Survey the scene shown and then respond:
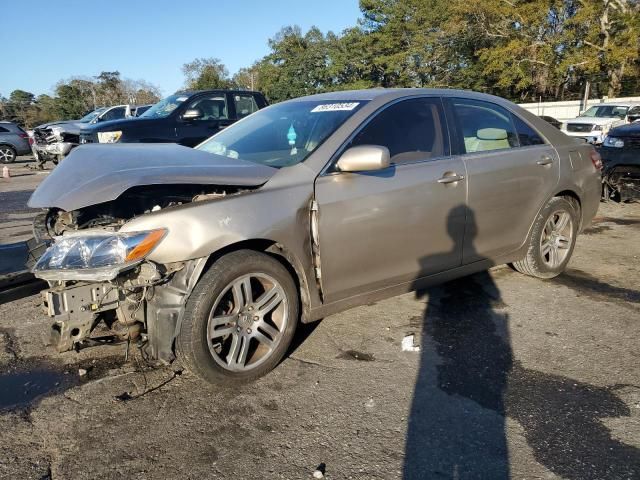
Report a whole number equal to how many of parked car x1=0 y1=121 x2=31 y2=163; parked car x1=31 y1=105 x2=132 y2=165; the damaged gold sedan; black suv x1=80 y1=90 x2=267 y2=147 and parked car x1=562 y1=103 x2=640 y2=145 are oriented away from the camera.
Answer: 0

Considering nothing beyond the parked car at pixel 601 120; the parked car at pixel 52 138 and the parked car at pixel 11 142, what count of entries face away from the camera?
0

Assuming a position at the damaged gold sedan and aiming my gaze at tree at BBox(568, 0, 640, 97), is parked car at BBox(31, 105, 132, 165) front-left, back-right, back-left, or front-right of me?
front-left

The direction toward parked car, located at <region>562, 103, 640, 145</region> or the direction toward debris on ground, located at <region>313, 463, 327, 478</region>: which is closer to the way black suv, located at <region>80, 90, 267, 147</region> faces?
the debris on ground

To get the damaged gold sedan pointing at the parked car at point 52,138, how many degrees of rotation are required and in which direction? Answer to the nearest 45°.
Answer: approximately 90° to its right

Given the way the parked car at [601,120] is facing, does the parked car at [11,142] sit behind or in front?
in front

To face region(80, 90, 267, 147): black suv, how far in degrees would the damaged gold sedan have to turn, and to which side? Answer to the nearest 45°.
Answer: approximately 135° to its right

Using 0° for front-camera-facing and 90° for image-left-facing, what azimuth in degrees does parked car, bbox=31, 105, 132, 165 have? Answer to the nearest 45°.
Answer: approximately 45°

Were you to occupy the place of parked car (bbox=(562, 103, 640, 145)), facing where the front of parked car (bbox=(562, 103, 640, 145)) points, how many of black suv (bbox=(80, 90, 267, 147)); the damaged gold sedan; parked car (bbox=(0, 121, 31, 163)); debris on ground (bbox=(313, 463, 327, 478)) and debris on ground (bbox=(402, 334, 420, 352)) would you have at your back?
0

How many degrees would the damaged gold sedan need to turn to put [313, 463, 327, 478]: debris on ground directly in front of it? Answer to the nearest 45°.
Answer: approximately 45° to its left

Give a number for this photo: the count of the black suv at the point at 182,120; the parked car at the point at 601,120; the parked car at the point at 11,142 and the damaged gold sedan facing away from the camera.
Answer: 0

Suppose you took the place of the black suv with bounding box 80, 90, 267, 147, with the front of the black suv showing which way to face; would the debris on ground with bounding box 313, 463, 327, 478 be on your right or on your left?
on your left

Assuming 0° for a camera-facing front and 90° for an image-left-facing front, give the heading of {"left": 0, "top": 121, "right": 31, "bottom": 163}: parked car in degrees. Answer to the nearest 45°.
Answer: approximately 90°

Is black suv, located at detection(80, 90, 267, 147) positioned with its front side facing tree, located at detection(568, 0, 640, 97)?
no

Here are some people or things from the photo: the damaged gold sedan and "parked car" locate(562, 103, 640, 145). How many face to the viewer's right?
0

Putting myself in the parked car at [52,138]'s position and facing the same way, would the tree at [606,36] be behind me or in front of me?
behind

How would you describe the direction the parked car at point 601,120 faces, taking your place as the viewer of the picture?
facing the viewer and to the left of the viewer
